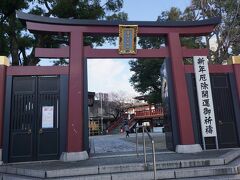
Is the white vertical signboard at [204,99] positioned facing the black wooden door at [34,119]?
no

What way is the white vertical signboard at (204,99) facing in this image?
toward the camera

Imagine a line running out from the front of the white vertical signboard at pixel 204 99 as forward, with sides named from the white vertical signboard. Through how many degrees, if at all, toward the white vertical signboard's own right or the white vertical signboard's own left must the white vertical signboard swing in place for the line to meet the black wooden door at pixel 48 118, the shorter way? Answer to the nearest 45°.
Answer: approximately 45° to the white vertical signboard's own right

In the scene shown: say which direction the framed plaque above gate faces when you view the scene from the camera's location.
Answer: facing the viewer

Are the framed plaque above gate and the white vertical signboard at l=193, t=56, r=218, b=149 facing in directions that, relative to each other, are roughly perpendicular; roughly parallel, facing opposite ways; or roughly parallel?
roughly parallel

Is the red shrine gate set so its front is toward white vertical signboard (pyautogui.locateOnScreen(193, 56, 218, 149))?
no

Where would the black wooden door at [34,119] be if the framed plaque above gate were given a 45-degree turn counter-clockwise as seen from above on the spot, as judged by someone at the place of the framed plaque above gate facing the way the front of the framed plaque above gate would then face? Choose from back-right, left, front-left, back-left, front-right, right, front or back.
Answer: back-right

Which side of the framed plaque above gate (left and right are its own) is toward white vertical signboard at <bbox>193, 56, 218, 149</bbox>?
left

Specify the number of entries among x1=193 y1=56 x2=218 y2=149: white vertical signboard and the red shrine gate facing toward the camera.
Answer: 2

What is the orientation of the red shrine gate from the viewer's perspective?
toward the camera

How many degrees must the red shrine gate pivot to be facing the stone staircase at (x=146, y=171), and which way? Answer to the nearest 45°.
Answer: approximately 45° to its left

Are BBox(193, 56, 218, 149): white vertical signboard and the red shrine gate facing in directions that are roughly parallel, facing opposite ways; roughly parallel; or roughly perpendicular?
roughly parallel
